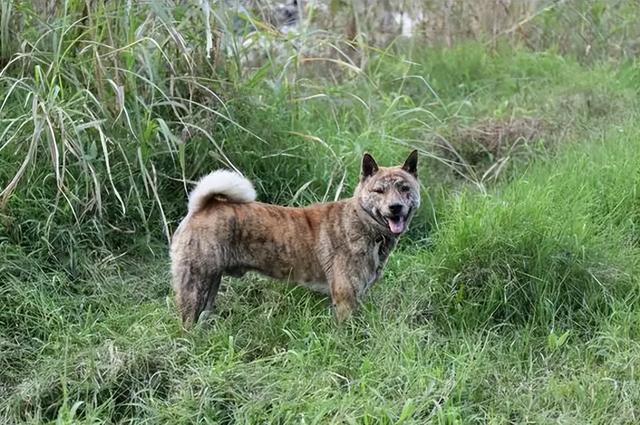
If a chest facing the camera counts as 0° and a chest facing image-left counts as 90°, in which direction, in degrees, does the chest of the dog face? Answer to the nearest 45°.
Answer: approximately 270°
